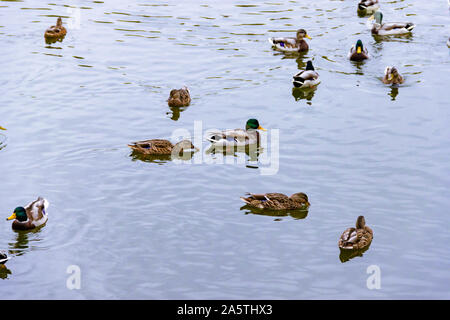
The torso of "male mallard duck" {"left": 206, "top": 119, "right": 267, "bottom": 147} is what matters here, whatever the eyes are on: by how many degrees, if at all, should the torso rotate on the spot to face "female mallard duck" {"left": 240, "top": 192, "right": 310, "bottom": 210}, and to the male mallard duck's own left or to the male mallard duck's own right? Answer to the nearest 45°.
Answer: approximately 90° to the male mallard duck's own right

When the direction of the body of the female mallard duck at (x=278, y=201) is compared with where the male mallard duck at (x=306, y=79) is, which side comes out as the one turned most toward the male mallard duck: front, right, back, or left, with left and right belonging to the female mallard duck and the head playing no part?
left

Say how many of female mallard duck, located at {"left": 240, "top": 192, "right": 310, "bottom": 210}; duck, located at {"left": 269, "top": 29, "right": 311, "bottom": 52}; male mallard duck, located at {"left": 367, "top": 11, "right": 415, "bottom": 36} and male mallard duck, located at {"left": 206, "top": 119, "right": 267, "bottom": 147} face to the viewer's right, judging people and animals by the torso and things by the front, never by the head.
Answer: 3

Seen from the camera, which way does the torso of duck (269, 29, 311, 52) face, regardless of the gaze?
to the viewer's right

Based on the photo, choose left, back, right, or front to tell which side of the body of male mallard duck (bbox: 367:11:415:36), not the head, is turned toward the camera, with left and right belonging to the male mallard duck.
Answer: left

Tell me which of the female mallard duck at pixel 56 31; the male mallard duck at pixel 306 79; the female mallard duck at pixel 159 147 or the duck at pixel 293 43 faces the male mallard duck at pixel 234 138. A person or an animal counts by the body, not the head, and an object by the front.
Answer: the female mallard duck at pixel 159 147

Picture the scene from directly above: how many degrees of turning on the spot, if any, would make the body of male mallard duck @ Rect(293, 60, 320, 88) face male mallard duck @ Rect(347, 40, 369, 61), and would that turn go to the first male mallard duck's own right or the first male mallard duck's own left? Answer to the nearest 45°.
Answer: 0° — it already faces it

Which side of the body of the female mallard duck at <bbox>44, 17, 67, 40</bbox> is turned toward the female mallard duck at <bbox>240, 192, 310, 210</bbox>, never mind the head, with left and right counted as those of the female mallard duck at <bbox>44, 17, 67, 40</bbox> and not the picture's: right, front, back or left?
right

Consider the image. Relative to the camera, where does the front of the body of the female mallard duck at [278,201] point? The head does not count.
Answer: to the viewer's right

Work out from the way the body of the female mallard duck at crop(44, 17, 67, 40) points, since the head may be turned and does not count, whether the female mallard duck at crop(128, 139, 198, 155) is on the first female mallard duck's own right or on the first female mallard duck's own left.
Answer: on the first female mallard duck's own right

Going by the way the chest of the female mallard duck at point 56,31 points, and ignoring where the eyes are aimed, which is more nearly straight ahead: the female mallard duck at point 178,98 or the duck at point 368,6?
the duck

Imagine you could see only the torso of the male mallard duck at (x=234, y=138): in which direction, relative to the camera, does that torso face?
to the viewer's right
